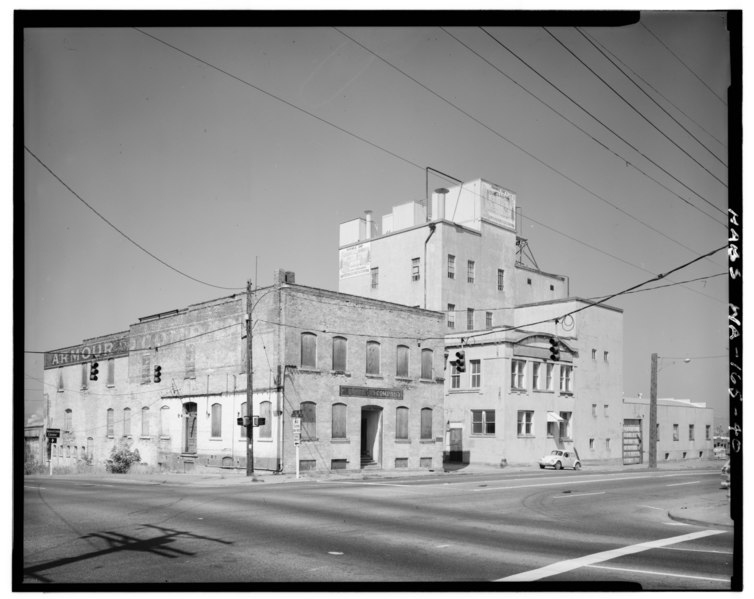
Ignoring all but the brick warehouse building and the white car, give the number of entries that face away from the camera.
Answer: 0

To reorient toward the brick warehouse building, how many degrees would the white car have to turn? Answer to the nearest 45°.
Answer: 0° — it already faces it

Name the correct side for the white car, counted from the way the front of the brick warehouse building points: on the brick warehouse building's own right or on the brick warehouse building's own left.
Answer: on the brick warehouse building's own left
